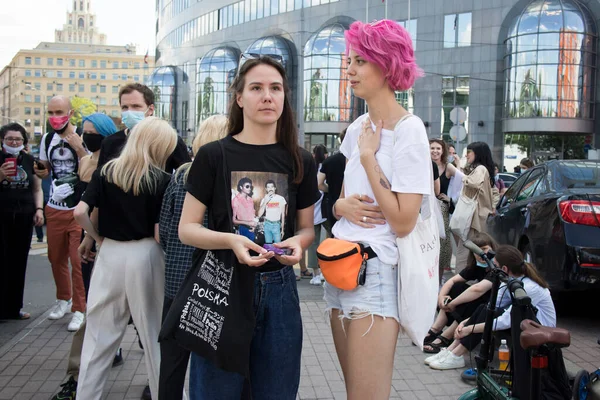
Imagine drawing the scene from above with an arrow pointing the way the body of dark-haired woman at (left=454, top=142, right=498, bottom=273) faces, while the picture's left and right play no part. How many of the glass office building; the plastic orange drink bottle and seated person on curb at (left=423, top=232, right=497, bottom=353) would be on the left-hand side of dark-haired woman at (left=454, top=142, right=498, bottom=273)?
2

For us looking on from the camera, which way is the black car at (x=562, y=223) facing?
facing away from the viewer and to the left of the viewer

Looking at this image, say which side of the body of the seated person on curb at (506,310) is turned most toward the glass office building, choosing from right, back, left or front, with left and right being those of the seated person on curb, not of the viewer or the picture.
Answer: right

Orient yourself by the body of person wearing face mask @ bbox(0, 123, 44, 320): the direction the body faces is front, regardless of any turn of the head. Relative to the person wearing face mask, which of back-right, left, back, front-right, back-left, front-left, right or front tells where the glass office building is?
back-left

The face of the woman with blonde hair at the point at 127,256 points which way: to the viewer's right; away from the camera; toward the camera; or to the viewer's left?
away from the camera

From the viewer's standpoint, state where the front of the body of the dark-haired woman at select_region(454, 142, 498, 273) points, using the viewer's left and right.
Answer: facing to the left of the viewer

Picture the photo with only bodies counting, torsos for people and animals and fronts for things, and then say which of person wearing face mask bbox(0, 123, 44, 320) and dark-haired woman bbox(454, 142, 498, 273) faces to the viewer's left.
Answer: the dark-haired woman

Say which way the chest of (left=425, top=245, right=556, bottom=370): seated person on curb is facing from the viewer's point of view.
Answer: to the viewer's left

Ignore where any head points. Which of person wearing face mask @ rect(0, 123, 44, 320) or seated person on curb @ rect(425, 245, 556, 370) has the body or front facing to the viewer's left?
the seated person on curb

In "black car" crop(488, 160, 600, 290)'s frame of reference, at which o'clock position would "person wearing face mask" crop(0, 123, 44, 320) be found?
The person wearing face mask is roughly at 10 o'clock from the black car.
